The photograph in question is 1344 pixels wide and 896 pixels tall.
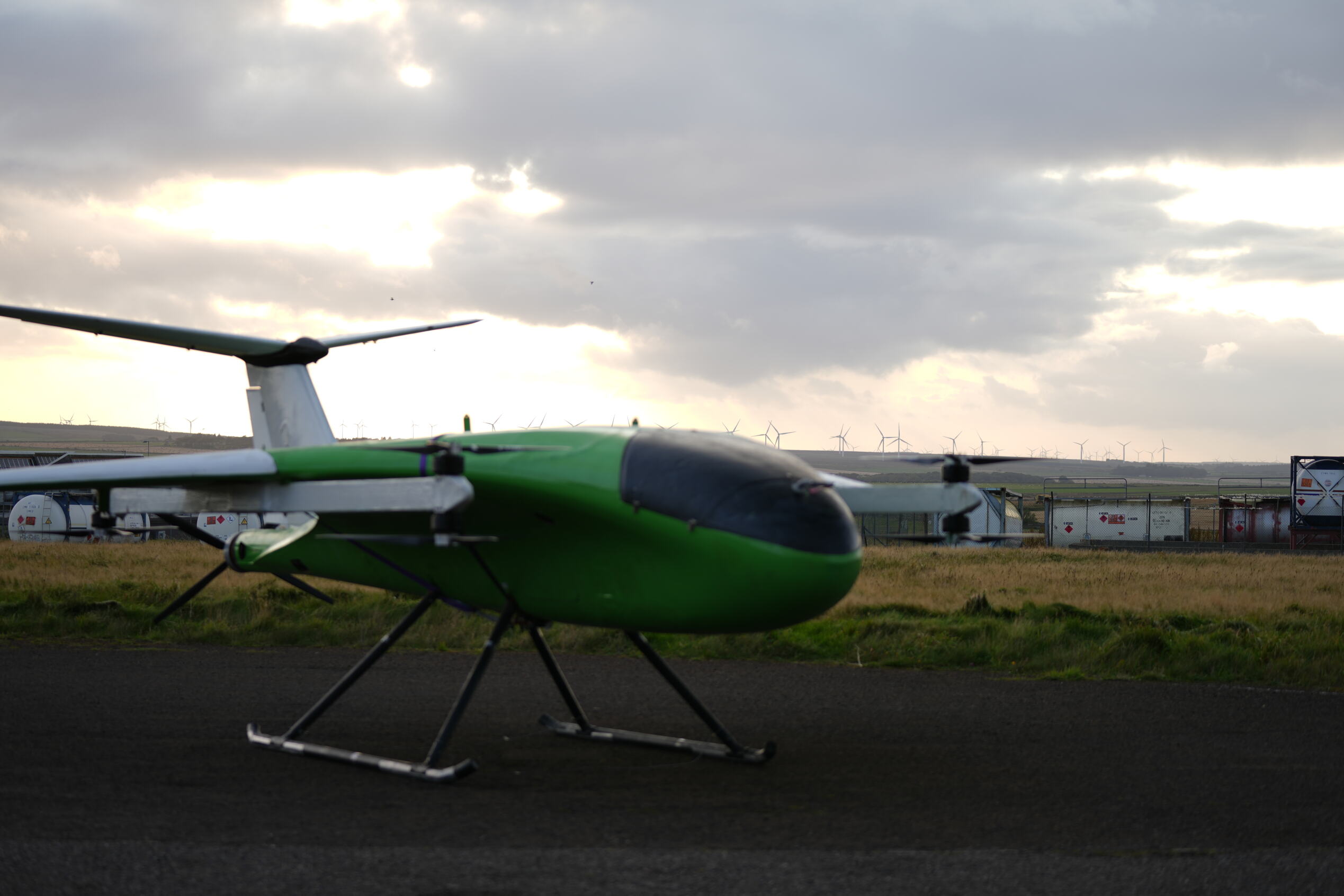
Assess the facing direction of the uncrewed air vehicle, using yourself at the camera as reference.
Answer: facing the viewer and to the right of the viewer
